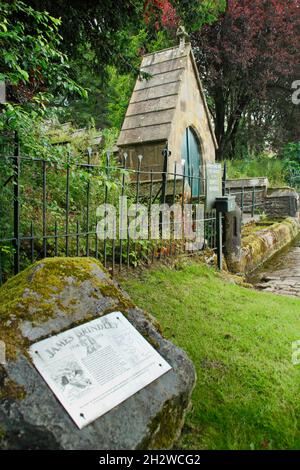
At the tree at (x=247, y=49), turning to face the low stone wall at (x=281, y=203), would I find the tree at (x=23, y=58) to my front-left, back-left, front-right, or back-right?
front-right

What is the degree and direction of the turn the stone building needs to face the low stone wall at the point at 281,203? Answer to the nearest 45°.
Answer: approximately 90° to its left

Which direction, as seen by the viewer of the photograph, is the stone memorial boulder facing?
facing the viewer and to the right of the viewer

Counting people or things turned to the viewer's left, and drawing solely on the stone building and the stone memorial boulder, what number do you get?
0

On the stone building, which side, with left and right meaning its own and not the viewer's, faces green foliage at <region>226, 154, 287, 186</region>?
left

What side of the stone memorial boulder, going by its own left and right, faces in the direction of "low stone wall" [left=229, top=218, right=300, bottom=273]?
left

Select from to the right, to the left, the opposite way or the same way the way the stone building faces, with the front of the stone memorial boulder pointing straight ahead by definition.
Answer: the same way

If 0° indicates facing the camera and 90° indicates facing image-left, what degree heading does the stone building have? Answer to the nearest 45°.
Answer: approximately 315°
